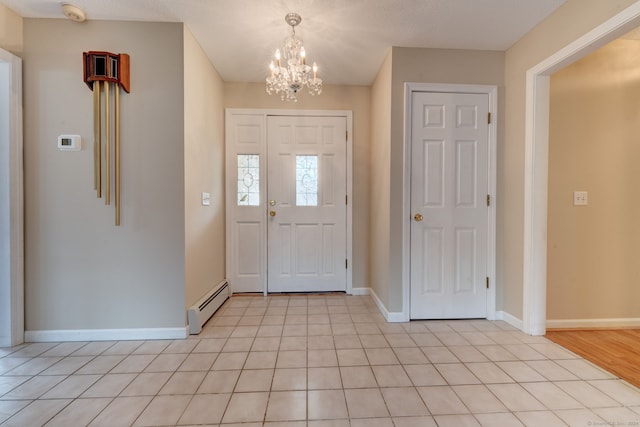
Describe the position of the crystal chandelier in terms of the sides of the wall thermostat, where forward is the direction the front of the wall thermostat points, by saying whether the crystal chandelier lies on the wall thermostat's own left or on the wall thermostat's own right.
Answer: on the wall thermostat's own left

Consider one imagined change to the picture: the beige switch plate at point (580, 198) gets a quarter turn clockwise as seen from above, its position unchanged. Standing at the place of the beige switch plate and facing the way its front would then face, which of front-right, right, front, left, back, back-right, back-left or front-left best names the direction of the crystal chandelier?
front-left

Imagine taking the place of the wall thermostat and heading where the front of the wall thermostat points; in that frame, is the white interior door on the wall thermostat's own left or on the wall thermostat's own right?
on the wall thermostat's own left

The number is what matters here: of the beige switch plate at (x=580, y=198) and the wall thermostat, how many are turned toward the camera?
2

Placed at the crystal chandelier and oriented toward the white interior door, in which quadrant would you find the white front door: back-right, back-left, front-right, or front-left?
front-left

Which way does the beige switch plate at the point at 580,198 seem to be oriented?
toward the camera

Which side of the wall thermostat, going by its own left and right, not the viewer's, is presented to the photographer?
front

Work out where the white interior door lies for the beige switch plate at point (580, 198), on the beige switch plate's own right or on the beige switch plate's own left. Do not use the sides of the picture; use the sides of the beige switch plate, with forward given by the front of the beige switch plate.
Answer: on the beige switch plate's own right

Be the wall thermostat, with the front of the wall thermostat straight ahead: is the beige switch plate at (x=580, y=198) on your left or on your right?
on your left
